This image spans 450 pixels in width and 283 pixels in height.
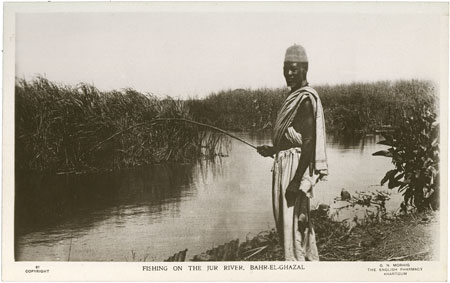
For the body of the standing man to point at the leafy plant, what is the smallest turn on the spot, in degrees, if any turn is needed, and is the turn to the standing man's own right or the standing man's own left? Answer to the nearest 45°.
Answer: approximately 135° to the standing man's own left

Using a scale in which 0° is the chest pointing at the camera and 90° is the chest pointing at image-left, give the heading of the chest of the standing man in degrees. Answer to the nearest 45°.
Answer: approximately 45°
